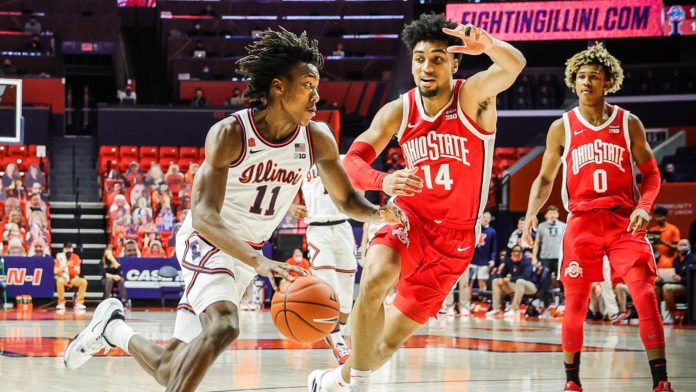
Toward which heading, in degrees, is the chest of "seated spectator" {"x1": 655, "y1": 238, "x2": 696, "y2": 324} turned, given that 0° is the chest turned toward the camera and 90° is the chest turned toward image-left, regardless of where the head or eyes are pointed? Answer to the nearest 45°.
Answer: approximately 45°

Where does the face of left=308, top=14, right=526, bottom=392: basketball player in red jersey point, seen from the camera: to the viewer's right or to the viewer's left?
to the viewer's left

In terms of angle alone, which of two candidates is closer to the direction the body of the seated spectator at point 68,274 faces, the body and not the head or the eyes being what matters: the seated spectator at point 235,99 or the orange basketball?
the orange basketball

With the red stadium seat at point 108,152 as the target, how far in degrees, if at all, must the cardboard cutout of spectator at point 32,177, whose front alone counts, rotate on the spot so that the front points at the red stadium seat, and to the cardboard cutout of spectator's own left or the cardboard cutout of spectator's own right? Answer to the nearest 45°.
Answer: approximately 135° to the cardboard cutout of spectator's own left

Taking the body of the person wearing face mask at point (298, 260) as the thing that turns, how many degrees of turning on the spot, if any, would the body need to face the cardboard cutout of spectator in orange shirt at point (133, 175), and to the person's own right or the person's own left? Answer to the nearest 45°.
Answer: approximately 135° to the person's own right

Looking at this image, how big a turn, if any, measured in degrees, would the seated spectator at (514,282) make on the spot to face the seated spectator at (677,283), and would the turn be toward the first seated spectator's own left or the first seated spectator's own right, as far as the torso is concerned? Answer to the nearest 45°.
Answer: approximately 90° to the first seated spectator's own left

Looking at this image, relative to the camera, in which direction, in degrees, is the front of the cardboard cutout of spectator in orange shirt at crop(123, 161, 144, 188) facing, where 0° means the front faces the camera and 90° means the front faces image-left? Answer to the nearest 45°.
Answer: approximately 0°

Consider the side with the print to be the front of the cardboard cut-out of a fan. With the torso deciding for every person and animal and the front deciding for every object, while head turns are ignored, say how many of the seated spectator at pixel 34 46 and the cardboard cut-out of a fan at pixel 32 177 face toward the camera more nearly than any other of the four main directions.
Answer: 2

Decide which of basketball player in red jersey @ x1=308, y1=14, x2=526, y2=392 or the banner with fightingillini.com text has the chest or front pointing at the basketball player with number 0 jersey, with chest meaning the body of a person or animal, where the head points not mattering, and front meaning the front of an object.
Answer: the banner with fightingillini.com text
